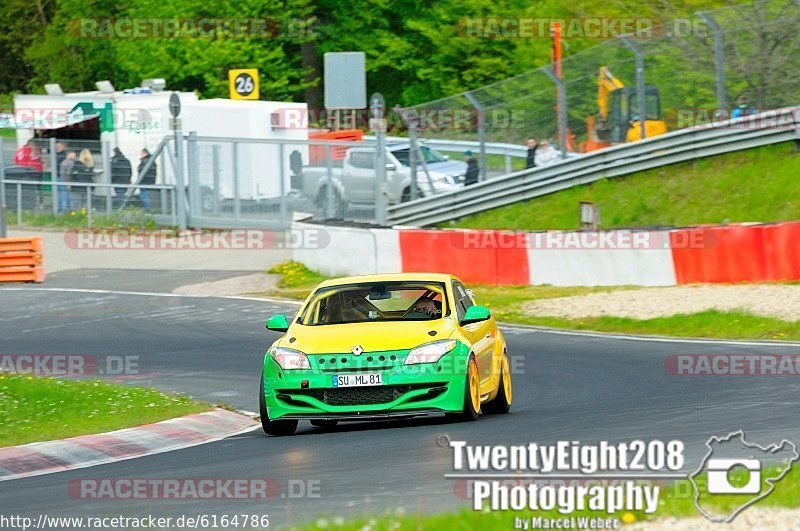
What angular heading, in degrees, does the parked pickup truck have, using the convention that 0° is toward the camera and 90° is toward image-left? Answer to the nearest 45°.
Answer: approximately 315°

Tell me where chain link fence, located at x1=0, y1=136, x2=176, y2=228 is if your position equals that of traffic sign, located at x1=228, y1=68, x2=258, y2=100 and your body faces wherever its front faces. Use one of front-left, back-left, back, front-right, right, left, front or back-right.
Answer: front-right

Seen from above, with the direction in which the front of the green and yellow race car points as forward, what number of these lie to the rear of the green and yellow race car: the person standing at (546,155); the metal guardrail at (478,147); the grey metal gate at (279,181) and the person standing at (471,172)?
4

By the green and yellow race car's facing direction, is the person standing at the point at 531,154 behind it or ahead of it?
behind

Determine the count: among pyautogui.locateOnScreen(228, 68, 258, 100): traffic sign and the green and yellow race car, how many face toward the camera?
2

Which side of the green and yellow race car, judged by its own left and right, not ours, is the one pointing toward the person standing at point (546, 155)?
back

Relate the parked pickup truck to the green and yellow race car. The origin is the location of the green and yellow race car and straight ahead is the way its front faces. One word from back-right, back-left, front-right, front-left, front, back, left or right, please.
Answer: back

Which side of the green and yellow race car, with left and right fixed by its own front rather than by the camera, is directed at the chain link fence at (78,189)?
back

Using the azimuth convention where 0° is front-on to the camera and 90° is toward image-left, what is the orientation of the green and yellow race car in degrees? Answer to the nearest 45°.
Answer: approximately 0°
